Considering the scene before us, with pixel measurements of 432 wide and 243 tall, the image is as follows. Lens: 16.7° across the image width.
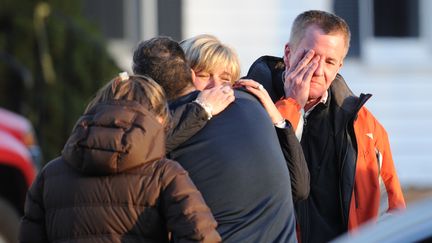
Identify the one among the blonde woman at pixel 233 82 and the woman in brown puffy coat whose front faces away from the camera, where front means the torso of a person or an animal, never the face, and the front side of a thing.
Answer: the woman in brown puffy coat

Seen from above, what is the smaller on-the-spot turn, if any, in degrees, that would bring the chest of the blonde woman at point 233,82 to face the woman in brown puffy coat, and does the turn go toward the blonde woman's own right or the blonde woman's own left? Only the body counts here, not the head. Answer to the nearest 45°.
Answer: approximately 45° to the blonde woman's own right

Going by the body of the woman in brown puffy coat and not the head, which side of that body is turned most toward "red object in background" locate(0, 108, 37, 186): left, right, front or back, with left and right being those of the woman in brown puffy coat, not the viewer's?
front

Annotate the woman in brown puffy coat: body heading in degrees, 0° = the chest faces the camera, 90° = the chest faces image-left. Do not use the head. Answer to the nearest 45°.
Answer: approximately 180°

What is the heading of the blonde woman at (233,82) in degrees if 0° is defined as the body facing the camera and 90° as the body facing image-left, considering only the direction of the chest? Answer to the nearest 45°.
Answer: approximately 0°

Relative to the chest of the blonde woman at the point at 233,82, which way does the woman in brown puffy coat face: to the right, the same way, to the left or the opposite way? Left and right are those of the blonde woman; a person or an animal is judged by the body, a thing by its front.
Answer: the opposite way

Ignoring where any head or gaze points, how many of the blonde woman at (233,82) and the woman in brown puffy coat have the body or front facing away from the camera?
1

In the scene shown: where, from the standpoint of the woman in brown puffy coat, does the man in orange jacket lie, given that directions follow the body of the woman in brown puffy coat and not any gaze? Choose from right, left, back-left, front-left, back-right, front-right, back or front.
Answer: front-right

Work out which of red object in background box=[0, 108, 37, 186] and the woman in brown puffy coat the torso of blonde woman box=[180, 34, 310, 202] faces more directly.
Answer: the woman in brown puffy coat
